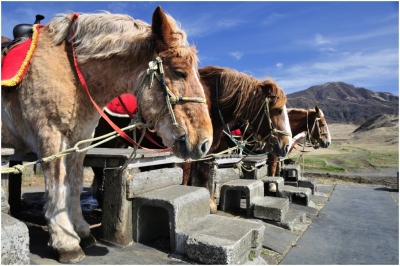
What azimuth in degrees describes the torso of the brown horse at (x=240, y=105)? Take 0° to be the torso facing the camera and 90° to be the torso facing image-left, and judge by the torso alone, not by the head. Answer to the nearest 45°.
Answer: approximately 270°

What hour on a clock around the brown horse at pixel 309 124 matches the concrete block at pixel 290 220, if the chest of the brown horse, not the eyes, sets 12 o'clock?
The concrete block is roughly at 3 o'clock from the brown horse.

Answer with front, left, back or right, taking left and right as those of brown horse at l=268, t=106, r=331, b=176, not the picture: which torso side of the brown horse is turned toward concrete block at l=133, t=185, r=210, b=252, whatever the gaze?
right

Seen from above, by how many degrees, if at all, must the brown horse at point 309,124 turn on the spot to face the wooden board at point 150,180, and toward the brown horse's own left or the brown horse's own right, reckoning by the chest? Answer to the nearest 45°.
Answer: approximately 90° to the brown horse's own right

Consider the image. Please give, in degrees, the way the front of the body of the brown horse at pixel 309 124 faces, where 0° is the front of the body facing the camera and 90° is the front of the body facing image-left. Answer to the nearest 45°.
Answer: approximately 270°

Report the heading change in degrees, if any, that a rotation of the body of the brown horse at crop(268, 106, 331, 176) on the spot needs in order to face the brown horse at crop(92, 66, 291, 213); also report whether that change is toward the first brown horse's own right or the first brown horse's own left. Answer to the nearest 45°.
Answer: approximately 90° to the first brown horse's own right

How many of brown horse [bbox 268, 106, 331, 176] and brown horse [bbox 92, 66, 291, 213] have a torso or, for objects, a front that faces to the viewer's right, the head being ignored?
2

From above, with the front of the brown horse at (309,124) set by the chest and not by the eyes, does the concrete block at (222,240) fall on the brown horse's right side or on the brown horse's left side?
on the brown horse's right side

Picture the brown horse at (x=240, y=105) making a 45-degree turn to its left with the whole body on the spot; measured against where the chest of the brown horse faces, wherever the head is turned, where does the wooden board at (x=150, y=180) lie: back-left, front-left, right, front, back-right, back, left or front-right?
back
